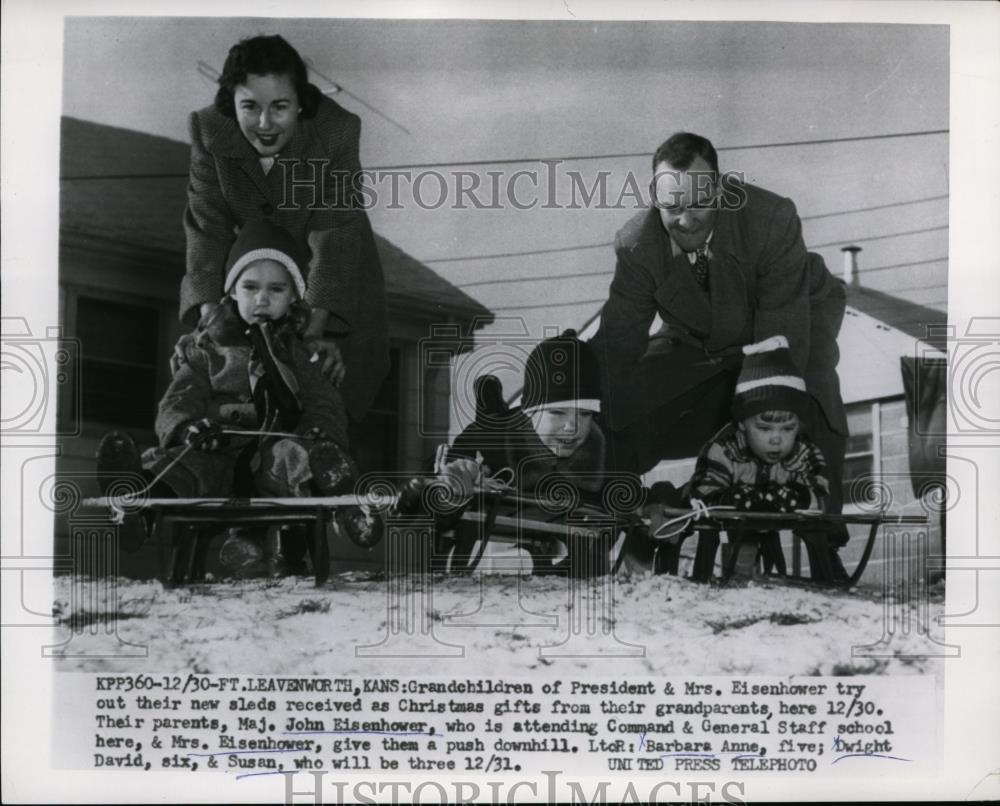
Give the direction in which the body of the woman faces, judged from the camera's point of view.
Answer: toward the camera

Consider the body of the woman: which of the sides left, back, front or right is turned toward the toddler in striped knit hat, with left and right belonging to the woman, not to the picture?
left

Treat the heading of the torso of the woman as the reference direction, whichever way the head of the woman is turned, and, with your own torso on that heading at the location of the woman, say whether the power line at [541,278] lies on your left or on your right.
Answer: on your left

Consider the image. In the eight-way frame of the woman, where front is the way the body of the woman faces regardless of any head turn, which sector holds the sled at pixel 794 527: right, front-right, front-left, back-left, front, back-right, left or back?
left

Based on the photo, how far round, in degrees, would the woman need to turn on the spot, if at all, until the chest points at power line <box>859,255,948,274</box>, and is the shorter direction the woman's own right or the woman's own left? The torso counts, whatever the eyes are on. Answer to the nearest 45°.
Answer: approximately 90° to the woman's own left

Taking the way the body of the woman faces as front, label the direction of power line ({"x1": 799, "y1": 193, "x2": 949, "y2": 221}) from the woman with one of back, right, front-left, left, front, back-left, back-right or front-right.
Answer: left
